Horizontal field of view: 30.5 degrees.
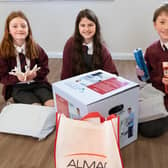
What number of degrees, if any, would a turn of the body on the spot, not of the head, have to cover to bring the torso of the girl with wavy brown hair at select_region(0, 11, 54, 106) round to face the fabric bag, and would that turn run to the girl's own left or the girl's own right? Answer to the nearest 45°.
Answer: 0° — they already face it

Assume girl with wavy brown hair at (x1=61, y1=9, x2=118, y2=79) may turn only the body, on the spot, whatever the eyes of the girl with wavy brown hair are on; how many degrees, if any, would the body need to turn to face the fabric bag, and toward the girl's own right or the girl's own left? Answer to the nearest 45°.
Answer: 0° — they already face it

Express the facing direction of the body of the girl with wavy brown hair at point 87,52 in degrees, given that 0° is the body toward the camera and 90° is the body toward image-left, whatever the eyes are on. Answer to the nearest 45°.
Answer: approximately 0°

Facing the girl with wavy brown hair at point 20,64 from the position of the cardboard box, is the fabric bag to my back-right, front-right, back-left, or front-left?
back-left

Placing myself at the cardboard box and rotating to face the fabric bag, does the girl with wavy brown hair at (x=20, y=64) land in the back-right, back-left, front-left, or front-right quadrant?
back-right

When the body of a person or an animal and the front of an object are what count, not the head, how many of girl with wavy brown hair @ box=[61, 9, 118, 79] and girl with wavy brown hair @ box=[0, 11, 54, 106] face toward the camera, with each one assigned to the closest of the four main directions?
2

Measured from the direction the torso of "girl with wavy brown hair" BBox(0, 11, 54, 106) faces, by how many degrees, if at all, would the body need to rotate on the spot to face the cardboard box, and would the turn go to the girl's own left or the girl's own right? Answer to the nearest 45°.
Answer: approximately 45° to the girl's own left
